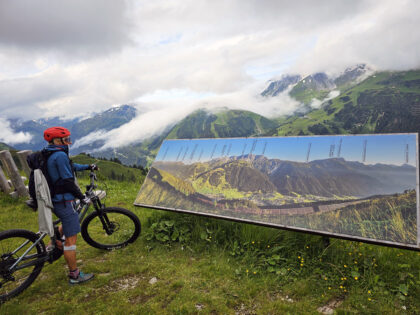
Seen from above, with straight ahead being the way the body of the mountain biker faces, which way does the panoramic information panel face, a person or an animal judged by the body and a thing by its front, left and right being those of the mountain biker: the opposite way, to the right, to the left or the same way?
the opposite way

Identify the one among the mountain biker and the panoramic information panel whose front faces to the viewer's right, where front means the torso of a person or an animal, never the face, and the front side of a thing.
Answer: the mountain biker

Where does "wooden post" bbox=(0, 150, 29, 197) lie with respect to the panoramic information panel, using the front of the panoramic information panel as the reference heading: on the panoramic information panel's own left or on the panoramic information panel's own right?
on the panoramic information panel's own right

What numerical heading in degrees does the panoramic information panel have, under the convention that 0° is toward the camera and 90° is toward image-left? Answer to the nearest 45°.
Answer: approximately 45°

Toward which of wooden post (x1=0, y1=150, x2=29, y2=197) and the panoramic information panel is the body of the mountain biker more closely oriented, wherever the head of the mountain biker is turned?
the panoramic information panel

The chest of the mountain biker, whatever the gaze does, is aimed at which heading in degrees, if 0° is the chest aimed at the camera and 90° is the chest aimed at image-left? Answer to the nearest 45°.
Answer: approximately 270°

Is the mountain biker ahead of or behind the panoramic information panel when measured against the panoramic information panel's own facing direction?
ahead

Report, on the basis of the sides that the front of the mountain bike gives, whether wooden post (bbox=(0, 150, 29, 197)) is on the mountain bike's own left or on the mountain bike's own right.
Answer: on the mountain bike's own left

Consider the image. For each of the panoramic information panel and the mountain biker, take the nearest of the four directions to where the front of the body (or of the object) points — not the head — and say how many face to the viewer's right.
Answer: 1

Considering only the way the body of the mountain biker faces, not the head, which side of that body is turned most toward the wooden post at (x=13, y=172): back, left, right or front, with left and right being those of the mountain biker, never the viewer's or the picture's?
left
